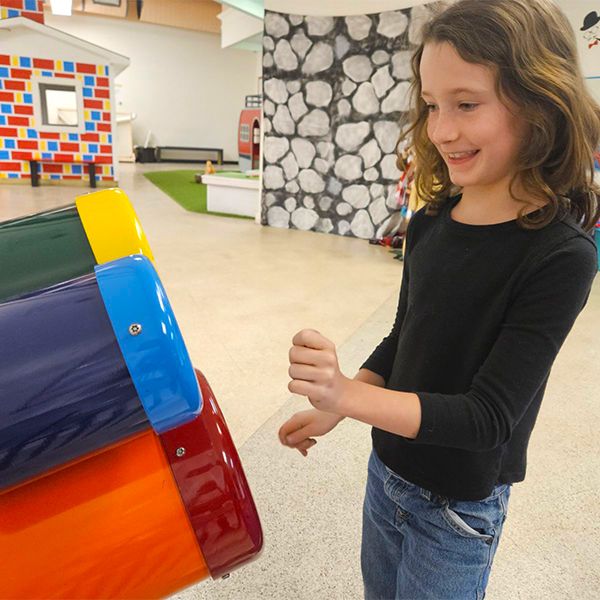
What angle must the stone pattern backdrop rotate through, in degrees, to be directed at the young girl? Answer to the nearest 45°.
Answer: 0° — it already faces them

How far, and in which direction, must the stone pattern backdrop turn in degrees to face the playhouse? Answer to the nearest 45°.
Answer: approximately 135° to its right

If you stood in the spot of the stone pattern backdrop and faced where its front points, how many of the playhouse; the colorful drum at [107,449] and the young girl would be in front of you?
2

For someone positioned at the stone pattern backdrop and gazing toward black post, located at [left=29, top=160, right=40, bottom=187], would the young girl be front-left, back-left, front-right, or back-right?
back-left

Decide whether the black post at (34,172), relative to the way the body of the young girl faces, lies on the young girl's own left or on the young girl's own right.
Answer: on the young girl's own right

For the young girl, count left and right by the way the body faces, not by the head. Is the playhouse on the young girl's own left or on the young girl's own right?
on the young girl's own right

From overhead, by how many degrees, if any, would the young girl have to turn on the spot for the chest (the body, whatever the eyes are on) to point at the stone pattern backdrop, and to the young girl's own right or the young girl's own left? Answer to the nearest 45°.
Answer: approximately 135° to the young girl's own right

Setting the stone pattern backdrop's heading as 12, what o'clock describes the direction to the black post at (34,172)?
The black post is roughly at 4 o'clock from the stone pattern backdrop.
